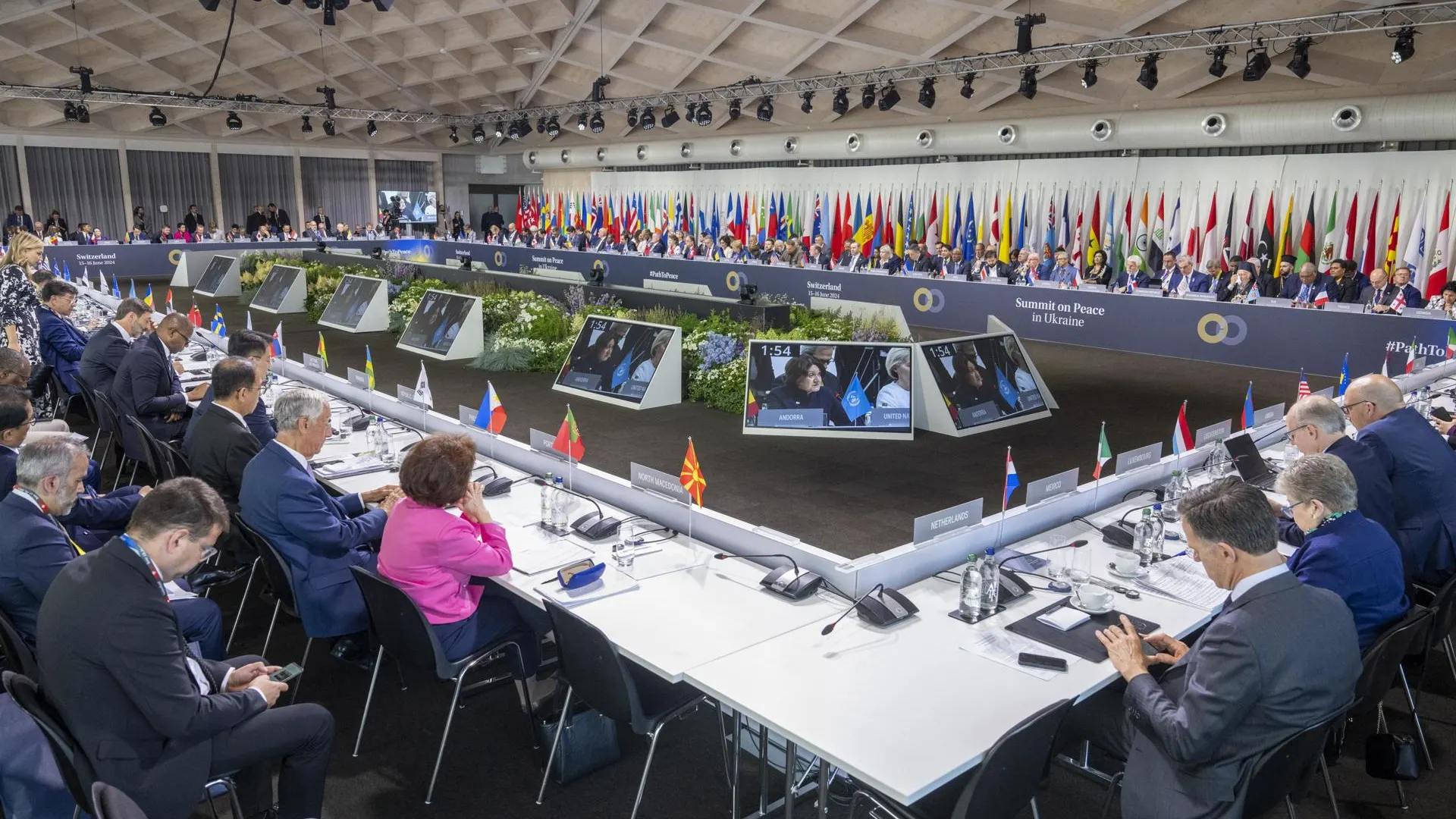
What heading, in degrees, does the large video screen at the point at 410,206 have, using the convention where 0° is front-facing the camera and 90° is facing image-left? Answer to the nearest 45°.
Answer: approximately 0°

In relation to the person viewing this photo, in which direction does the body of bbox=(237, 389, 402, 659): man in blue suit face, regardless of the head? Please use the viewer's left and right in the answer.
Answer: facing to the right of the viewer

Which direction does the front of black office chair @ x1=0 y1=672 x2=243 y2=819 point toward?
to the viewer's right

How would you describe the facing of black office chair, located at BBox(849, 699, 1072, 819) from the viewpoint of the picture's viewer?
facing away from the viewer and to the left of the viewer

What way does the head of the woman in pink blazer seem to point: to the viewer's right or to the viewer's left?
to the viewer's right

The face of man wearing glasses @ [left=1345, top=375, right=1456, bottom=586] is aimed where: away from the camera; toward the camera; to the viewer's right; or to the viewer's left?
to the viewer's left

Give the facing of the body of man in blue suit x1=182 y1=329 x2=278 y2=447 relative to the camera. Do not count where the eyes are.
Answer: to the viewer's right

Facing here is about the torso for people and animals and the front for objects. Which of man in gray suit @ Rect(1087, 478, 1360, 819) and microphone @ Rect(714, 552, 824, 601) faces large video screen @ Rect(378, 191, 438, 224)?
the man in gray suit

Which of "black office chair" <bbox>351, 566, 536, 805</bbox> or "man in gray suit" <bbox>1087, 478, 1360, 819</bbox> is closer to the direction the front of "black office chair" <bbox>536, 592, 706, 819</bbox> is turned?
the man in gray suit

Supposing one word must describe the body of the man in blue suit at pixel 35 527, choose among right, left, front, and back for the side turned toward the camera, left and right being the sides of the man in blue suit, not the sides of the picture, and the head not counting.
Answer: right

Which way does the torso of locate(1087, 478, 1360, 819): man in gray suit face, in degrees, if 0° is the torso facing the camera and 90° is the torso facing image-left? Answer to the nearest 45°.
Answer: approximately 135°
